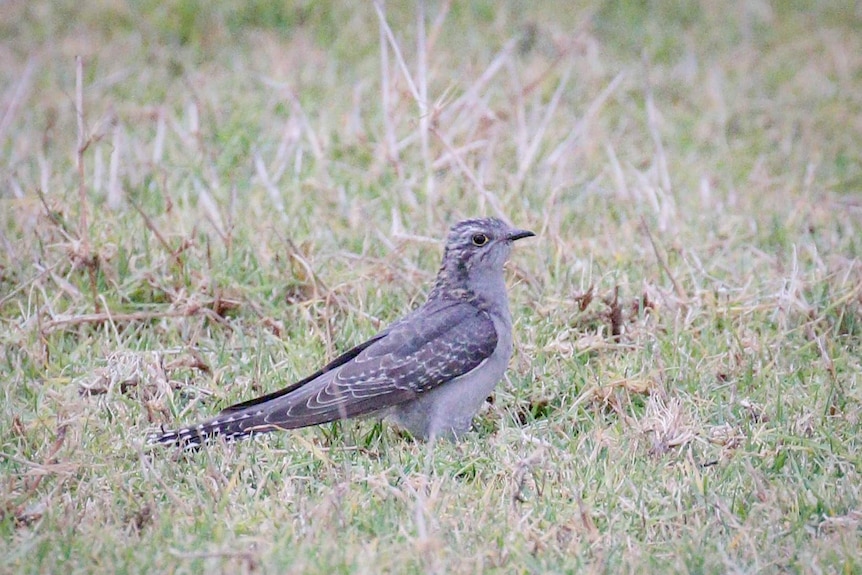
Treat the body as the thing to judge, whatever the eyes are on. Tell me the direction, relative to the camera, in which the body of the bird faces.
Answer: to the viewer's right
